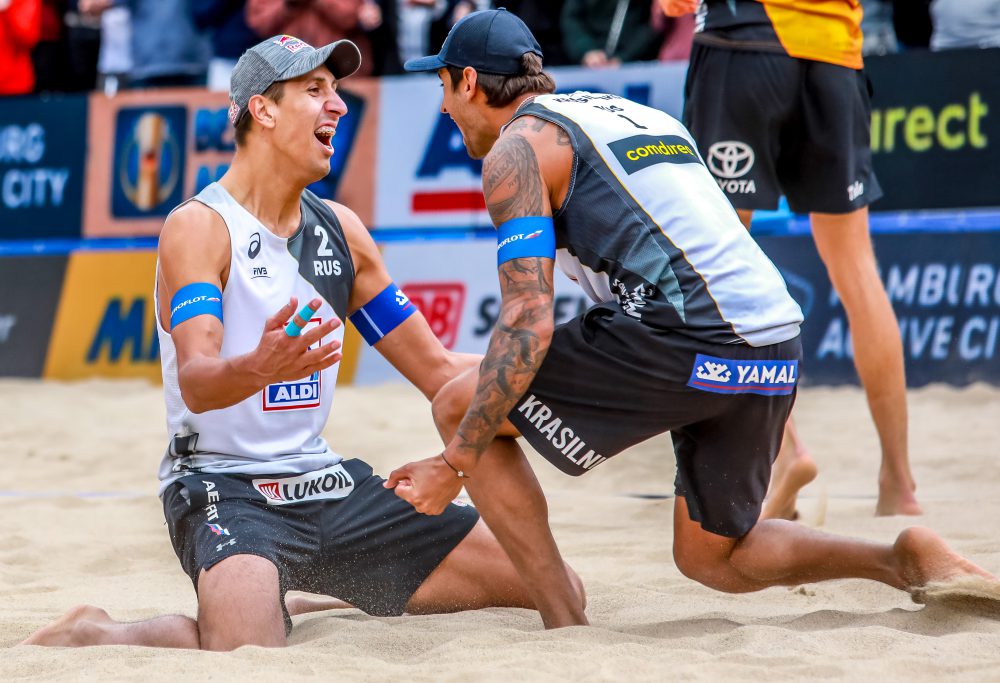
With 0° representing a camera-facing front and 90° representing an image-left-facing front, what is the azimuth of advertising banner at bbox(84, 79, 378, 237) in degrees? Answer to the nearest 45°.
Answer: approximately 0°

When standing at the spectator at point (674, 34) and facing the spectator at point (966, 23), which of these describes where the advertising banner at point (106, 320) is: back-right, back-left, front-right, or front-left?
back-right

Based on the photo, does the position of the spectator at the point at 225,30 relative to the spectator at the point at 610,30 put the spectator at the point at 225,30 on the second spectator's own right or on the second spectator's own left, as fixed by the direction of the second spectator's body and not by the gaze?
on the second spectator's own right

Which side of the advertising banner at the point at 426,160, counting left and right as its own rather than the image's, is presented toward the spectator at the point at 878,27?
left

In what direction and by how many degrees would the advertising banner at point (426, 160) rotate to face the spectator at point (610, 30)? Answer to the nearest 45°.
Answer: approximately 135° to its left

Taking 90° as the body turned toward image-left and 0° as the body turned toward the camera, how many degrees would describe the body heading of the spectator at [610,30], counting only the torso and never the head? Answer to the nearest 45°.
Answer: approximately 0°

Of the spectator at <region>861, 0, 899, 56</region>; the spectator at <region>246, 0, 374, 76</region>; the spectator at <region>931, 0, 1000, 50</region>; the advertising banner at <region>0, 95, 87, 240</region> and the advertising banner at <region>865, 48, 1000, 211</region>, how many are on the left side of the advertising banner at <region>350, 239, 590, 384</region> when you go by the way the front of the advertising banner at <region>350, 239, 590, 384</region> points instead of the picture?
3
